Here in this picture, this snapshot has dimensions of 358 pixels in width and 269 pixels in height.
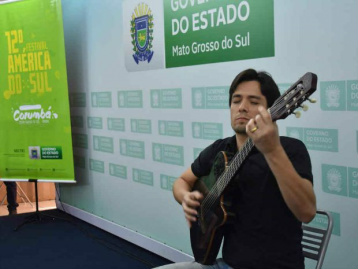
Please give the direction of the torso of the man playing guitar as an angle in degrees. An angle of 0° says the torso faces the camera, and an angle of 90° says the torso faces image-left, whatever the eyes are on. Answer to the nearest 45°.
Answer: approximately 45°

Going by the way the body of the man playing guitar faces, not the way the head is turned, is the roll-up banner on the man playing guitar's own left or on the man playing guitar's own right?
on the man playing guitar's own right

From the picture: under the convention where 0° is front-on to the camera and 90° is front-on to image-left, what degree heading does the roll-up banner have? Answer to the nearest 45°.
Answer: approximately 0°
